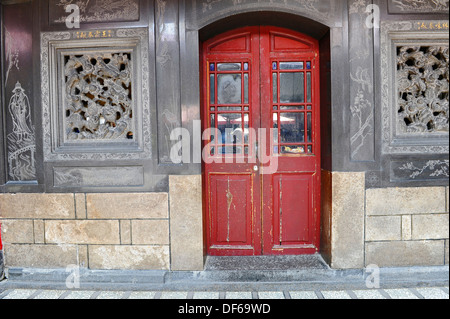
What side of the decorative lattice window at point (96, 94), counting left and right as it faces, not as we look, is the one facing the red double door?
left

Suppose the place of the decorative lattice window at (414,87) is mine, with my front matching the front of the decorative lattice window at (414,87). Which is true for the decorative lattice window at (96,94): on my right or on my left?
on my right

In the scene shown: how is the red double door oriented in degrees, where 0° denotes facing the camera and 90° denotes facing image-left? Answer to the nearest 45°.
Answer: approximately 0°

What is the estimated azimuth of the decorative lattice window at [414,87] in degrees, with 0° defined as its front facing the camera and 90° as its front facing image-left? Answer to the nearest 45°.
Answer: approximately 0°

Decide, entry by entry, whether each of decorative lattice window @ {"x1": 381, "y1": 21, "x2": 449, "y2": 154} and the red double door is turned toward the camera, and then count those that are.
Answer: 2
